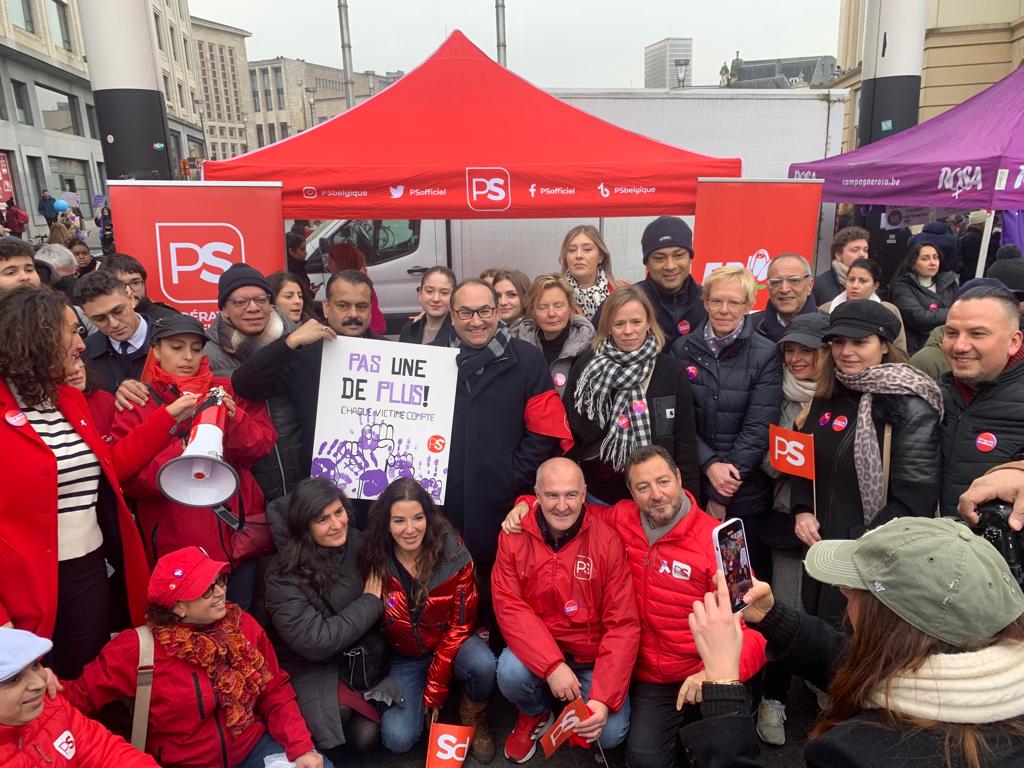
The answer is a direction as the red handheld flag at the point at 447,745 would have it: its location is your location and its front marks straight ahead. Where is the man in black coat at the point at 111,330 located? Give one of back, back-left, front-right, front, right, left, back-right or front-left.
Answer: back-right

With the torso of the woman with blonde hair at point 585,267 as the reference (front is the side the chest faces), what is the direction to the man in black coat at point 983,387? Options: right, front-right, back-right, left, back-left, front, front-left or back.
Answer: front-left

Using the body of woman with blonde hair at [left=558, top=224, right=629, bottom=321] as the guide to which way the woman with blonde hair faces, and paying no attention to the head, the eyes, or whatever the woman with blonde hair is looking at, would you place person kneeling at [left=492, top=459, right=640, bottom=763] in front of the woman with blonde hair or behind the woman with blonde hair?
in front

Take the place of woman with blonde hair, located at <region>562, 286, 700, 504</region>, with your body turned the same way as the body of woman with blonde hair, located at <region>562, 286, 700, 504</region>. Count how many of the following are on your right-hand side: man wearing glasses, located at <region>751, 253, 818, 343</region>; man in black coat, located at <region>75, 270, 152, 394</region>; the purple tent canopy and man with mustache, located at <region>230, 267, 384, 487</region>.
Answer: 2

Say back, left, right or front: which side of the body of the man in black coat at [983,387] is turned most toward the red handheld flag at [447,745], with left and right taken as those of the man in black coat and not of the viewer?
front

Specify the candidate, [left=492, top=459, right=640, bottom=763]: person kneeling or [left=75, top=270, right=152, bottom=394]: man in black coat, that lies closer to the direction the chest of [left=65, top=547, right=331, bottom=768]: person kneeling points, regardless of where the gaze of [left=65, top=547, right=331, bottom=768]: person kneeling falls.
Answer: the person kneeling

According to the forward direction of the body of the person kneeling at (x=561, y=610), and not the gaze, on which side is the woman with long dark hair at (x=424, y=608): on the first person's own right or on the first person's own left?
on the first person's own right

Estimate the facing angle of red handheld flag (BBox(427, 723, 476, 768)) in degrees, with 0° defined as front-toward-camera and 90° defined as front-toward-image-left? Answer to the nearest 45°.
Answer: approximately 0°

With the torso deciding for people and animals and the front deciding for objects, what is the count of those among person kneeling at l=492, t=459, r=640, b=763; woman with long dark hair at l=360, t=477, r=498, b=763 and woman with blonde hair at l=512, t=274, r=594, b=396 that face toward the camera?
3

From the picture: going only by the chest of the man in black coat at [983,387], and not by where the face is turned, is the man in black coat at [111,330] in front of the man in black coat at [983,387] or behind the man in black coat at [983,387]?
in front
